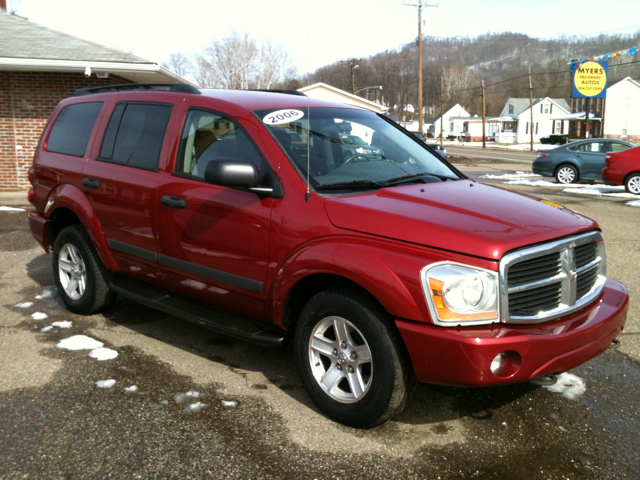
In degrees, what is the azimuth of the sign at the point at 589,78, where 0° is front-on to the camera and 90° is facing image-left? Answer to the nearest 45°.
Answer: approximately 0°

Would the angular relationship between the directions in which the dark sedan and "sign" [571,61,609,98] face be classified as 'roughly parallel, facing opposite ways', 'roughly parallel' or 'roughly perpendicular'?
roughly perpendicular

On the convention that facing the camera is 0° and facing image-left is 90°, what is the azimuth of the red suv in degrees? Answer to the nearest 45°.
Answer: approximately 315°

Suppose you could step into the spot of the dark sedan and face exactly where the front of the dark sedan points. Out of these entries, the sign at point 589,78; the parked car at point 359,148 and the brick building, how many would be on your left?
1

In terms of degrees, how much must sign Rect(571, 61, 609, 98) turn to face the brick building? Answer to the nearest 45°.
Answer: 0° — it already faces it
